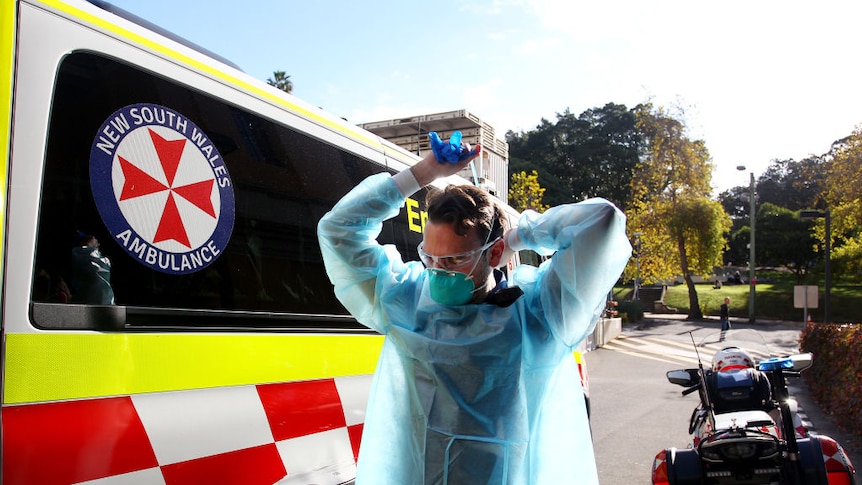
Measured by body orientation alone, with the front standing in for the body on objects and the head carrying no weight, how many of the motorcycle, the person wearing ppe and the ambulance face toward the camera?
1

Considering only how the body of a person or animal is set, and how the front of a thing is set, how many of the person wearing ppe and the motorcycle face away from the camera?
1

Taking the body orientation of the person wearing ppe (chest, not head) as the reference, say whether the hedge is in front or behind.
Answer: behind

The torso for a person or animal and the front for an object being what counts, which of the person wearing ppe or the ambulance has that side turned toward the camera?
the person wearing ppe

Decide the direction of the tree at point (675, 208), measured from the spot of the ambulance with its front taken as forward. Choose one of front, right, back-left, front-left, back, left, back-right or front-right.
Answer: front

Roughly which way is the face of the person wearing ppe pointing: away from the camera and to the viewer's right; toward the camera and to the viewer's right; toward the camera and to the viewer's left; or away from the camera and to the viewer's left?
toward the camera and to the viewer's left

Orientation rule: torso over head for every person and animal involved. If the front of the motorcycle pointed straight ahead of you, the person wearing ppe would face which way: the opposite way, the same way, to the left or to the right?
the opposite way

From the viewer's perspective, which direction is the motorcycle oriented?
away from the camera

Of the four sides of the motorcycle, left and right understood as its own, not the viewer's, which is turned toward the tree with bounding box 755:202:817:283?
front

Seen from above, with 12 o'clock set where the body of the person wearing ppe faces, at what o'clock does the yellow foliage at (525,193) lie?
The yellow foliage is roughly at 6 o'clock from the person wearing ppe.

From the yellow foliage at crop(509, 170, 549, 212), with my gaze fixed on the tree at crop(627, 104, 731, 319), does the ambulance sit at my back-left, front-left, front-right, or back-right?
back-right

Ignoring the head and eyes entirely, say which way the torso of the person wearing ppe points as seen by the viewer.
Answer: toward the camera

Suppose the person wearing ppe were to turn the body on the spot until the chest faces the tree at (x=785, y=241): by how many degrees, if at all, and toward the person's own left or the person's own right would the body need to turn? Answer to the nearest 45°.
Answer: approximately 135° to the person's own left

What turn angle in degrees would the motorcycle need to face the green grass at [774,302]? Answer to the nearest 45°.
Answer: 0° — it already faces it

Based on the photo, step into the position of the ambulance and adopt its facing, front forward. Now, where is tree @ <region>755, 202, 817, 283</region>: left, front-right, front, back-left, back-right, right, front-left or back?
front

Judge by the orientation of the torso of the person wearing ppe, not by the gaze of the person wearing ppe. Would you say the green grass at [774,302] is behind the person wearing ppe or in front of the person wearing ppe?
behind

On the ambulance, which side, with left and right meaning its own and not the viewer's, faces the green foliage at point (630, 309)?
front

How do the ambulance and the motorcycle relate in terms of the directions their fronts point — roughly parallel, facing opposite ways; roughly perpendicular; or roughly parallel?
roughly parallel

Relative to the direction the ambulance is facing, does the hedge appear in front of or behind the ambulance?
in front

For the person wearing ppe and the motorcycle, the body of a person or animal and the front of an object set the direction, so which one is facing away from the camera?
the motorcycle
